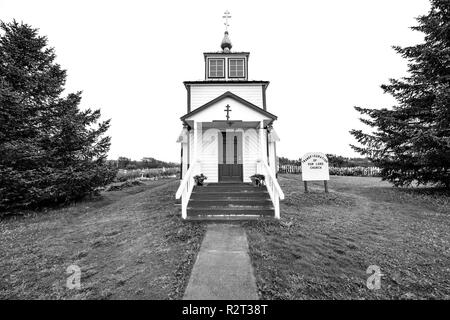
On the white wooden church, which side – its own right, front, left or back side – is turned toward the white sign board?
left

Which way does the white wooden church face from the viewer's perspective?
toward the camera

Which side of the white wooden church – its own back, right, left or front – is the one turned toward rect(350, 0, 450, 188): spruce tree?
left

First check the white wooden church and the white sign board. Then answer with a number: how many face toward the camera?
2

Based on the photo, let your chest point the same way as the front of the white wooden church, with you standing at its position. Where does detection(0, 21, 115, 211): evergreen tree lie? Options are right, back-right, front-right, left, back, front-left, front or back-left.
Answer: right

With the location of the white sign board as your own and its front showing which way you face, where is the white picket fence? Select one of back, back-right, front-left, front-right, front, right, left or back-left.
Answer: back

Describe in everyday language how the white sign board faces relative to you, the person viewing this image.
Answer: facing the viewer

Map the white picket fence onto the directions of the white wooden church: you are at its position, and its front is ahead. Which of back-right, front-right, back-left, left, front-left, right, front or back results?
back-left

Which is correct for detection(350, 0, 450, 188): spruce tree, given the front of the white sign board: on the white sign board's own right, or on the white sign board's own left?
on the white sign board's own left

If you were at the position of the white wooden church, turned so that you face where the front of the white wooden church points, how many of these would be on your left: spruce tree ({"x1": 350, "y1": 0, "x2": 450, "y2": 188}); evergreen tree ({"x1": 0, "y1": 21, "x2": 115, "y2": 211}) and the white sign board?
2

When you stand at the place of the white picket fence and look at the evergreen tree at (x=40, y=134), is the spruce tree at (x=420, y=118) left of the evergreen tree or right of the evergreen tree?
left

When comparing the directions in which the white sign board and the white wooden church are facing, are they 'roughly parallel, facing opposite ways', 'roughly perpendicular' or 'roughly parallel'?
roughly parallel
